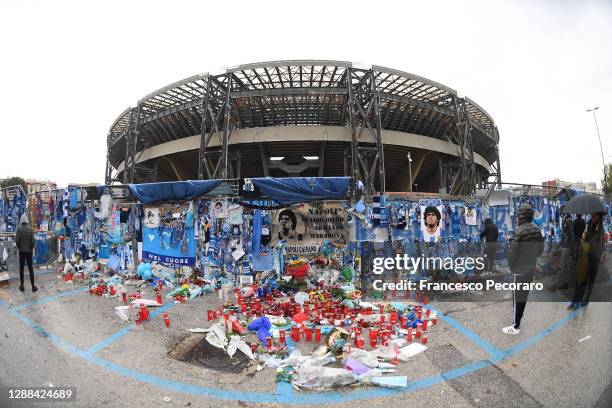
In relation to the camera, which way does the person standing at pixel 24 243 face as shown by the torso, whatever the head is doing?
away from the camera

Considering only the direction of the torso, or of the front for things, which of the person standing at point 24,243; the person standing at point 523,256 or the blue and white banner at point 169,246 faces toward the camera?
the blue and white banner

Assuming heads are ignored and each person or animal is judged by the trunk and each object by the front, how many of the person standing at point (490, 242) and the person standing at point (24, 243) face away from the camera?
2

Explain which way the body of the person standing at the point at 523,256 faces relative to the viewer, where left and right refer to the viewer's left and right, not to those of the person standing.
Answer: facing away from the viewer and to the left of the viewer

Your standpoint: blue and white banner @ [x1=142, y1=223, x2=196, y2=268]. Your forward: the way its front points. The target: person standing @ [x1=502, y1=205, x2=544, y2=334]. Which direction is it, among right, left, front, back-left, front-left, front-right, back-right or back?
front-left

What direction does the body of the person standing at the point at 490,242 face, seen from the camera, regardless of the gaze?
away from the camera

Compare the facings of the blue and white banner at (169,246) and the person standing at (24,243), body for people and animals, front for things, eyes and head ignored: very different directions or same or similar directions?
very different directions

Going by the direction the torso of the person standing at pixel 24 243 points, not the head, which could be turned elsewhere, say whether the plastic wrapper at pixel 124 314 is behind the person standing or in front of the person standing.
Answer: behind
